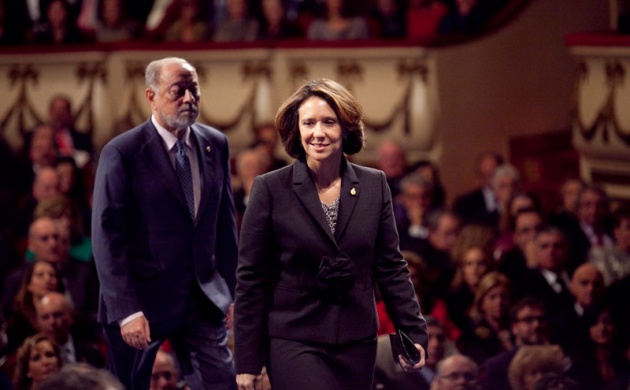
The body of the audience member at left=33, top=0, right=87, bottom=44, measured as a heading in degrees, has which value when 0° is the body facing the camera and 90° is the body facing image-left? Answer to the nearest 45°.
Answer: approximately 0°

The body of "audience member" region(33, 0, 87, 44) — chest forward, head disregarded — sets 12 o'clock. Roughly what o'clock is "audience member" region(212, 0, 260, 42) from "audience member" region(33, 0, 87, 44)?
"audience member" region(212, 0, 260, 42) is roughly at 10 o'clock from "audience member" region(33, 0, 87, 44).

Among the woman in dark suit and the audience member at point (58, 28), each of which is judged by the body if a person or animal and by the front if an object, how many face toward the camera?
2
